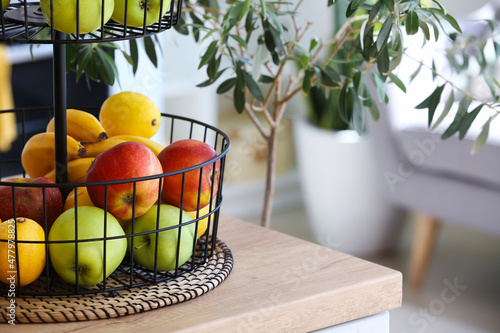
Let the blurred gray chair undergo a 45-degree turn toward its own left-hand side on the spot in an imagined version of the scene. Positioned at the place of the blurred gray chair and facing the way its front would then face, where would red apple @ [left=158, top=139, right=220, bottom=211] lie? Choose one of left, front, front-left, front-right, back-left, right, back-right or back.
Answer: front

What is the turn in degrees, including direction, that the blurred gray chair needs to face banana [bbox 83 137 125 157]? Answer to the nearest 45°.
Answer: approximately 45° to its left

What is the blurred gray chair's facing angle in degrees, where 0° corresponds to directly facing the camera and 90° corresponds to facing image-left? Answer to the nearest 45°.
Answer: approximately 45°

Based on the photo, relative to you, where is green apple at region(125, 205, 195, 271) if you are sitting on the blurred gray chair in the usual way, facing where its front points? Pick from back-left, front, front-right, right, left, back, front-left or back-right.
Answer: front-left

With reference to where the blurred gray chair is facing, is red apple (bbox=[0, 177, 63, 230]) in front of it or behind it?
in front

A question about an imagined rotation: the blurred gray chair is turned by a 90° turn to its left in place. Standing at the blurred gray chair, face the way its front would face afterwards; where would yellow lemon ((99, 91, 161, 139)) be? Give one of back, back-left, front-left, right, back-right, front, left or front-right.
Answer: front-right

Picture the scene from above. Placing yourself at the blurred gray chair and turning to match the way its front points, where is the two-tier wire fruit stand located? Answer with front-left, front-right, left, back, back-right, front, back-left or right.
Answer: front-left

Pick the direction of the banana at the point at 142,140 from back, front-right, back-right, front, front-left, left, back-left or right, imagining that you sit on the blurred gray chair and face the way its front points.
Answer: front-left
